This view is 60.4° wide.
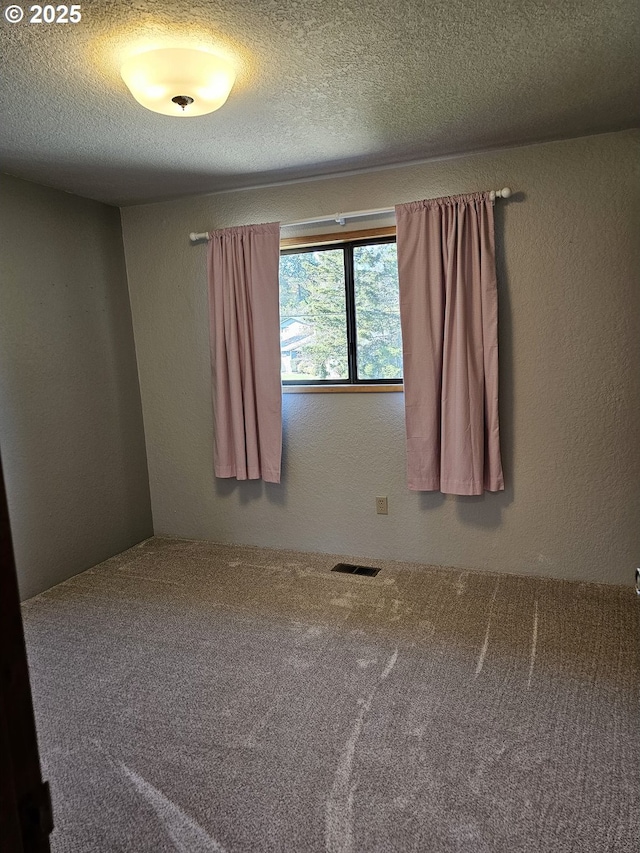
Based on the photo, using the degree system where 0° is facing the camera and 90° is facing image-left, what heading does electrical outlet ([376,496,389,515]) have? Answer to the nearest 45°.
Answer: approximately 0°
